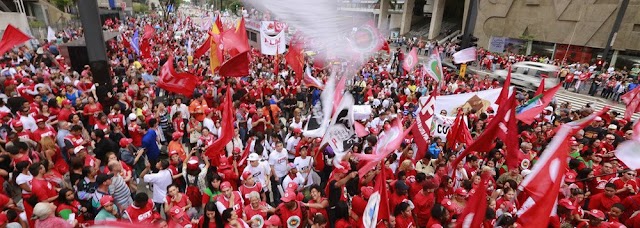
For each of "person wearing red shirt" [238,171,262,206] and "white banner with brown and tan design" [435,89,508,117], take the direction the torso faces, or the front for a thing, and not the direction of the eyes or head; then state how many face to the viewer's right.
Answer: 0

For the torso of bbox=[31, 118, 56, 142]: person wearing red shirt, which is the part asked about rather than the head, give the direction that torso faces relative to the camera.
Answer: toward the camera

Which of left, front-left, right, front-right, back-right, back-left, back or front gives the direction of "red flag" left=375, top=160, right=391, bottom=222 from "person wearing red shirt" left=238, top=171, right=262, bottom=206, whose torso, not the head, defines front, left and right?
front-left

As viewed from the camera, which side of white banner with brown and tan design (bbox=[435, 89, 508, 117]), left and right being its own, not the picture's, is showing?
front

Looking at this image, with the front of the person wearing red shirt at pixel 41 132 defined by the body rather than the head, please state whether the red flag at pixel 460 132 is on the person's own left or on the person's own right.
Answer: on the person's own left

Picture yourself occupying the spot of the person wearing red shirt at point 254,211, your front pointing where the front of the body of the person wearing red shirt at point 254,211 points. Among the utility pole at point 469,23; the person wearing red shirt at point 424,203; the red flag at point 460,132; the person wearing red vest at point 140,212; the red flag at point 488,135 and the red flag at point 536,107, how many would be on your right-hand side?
1

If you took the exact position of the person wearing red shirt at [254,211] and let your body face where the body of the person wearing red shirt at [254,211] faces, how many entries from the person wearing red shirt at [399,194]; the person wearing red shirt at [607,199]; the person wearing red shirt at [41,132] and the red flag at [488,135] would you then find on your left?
3

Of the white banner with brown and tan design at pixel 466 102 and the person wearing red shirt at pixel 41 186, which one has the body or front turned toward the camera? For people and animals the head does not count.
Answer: the white banner with brown and tan design

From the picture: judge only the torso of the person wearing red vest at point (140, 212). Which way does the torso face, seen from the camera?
away from the camera

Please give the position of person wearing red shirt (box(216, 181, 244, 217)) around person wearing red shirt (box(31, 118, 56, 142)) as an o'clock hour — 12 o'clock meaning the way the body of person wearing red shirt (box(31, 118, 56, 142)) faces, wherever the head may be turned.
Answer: person wearing red shirt (box(216, 181, 244, 217)) is roughly at 11 o'clock from person wearing red shirt (box(31, 118, 56, 142)).

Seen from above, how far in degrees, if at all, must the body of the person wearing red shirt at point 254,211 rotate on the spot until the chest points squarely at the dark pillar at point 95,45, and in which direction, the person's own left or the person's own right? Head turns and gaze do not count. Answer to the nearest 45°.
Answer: approximately 135° to the person's own right
